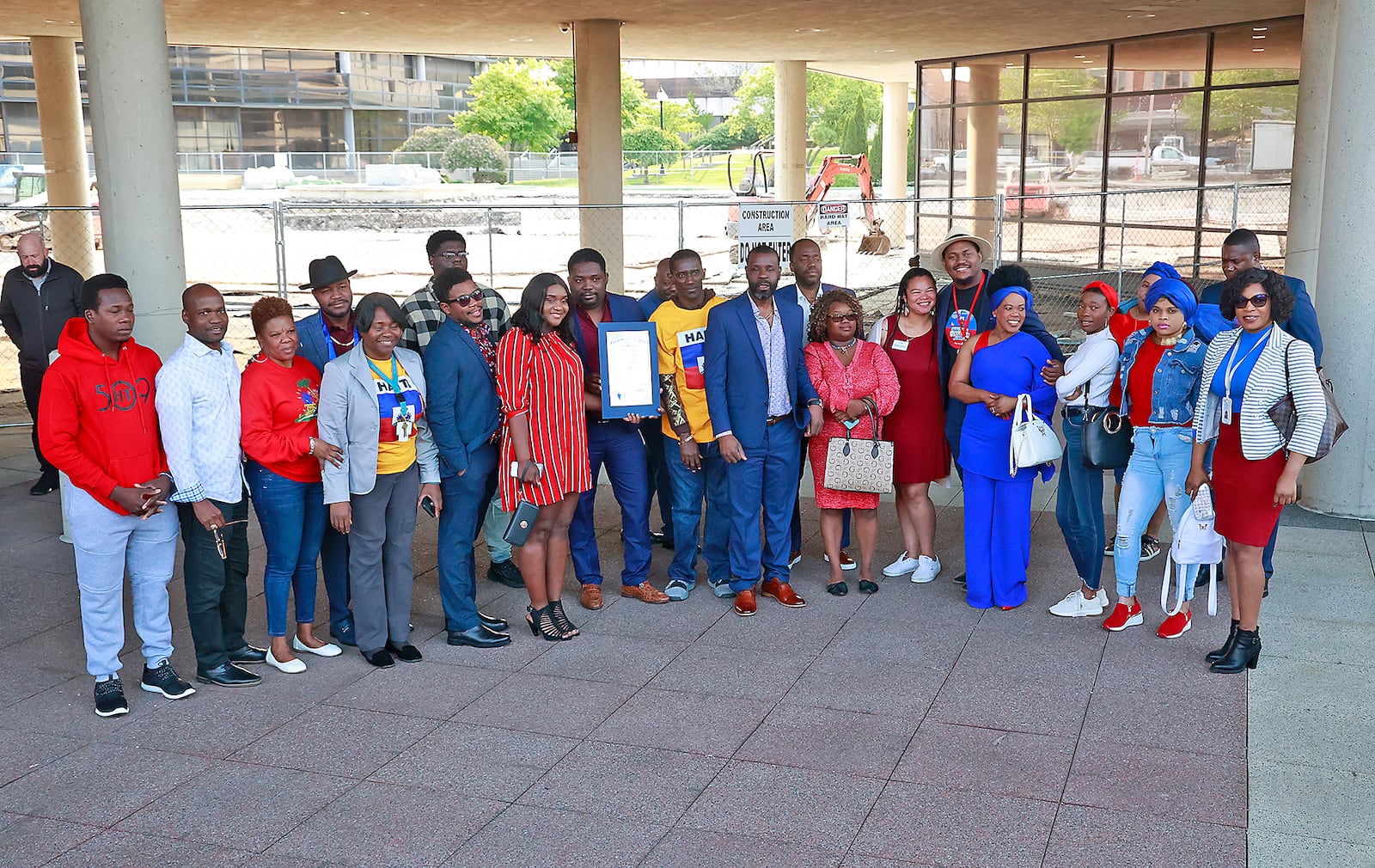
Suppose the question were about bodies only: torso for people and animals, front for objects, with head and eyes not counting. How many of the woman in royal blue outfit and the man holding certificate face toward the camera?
2

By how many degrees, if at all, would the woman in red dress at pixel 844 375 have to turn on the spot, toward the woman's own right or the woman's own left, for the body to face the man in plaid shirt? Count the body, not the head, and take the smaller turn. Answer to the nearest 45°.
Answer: approximately 90° to the woman's own right

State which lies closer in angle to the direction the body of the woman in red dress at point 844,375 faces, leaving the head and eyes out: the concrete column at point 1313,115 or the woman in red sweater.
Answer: the woman in red sweater

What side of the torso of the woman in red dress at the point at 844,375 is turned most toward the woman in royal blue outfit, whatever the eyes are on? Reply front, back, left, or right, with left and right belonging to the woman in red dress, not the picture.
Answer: left

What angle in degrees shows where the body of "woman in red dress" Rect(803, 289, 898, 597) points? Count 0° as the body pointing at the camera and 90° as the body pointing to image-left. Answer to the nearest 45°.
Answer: approximately 0°

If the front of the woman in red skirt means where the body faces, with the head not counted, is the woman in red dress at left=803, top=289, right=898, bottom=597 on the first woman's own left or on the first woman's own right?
on the first woman's own right

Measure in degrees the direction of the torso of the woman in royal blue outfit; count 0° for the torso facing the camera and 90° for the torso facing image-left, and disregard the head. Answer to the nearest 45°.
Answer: approximately 0°
